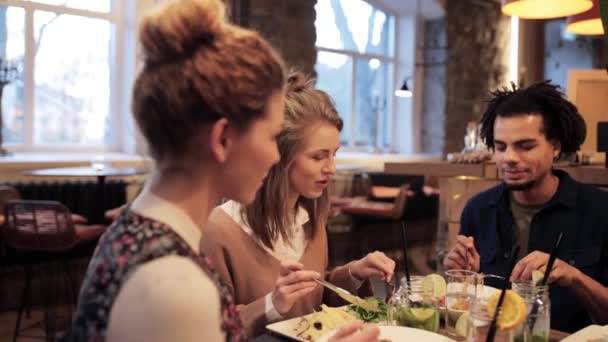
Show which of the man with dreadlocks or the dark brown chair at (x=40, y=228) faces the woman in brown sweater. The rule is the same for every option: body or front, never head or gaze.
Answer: the man with dreadlocks

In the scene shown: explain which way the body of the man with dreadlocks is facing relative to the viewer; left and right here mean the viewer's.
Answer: facing the viewer and to the left of the viewer

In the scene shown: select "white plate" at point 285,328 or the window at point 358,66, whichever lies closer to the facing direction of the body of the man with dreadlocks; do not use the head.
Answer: the white plate

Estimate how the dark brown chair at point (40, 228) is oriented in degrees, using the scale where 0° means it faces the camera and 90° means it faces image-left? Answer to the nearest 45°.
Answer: approximately 225°

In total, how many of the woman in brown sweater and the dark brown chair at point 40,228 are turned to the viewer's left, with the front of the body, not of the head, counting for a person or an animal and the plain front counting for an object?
0

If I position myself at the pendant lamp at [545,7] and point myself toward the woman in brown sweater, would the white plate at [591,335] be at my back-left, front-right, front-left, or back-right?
front-left

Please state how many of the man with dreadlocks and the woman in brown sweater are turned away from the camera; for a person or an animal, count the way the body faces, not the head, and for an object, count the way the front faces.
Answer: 0

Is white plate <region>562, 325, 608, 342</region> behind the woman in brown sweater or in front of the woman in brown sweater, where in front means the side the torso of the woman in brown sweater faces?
in front

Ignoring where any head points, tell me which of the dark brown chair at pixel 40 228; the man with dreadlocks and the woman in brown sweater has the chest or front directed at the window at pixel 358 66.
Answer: the dark brown chair

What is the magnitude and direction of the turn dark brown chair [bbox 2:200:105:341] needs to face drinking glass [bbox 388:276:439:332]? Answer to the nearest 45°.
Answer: approximately 135° to its right

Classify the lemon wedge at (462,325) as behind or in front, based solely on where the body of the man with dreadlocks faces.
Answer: in front

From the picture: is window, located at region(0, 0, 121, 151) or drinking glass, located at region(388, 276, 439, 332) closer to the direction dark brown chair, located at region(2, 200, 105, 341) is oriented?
the window

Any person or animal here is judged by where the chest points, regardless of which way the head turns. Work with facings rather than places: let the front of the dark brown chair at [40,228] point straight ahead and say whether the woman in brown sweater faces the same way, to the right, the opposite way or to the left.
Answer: to the right

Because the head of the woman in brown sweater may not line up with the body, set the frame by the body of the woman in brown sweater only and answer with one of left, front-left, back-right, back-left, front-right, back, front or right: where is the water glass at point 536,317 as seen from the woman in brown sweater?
front
